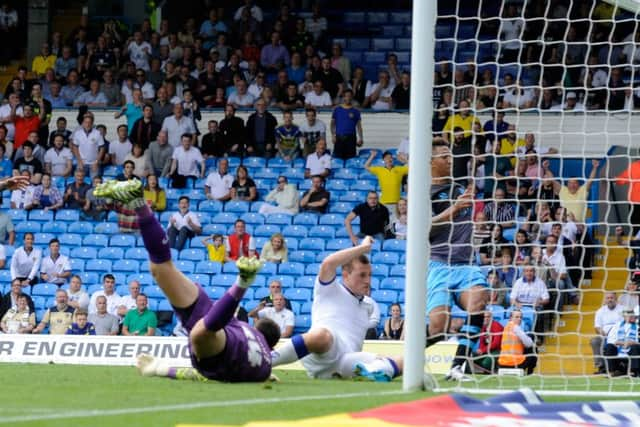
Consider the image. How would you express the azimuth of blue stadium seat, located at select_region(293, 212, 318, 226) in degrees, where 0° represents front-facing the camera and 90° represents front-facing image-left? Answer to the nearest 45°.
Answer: approximately 0°

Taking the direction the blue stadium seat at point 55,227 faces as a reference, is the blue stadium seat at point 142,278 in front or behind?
in front

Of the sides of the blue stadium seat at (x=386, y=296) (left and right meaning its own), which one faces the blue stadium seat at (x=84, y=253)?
right

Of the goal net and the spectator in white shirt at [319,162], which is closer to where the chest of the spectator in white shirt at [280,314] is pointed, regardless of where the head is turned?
the goal net

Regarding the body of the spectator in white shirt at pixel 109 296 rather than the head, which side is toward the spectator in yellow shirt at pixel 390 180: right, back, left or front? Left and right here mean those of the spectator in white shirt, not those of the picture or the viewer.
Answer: left

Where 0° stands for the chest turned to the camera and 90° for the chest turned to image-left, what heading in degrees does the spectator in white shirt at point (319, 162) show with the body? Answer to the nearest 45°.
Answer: approximately 0°

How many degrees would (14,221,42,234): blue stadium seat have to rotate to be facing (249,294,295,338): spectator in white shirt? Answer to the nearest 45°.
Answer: approximately 45° to its left

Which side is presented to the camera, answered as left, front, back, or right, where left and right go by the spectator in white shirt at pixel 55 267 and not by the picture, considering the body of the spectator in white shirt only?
front

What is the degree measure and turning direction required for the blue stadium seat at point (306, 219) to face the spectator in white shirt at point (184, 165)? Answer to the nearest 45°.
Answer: approximately 135° to its right

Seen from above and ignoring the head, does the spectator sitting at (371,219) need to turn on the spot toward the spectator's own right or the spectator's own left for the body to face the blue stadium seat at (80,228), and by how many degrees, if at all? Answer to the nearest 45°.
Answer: approximately 90° to the spectator's own right

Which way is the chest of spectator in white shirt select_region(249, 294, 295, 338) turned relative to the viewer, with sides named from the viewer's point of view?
facing the viewer

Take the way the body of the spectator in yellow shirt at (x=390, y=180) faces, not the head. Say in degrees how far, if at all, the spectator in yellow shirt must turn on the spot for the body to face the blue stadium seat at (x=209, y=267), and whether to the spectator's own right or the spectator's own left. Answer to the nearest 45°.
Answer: approximately 90° to the spectator's own right
